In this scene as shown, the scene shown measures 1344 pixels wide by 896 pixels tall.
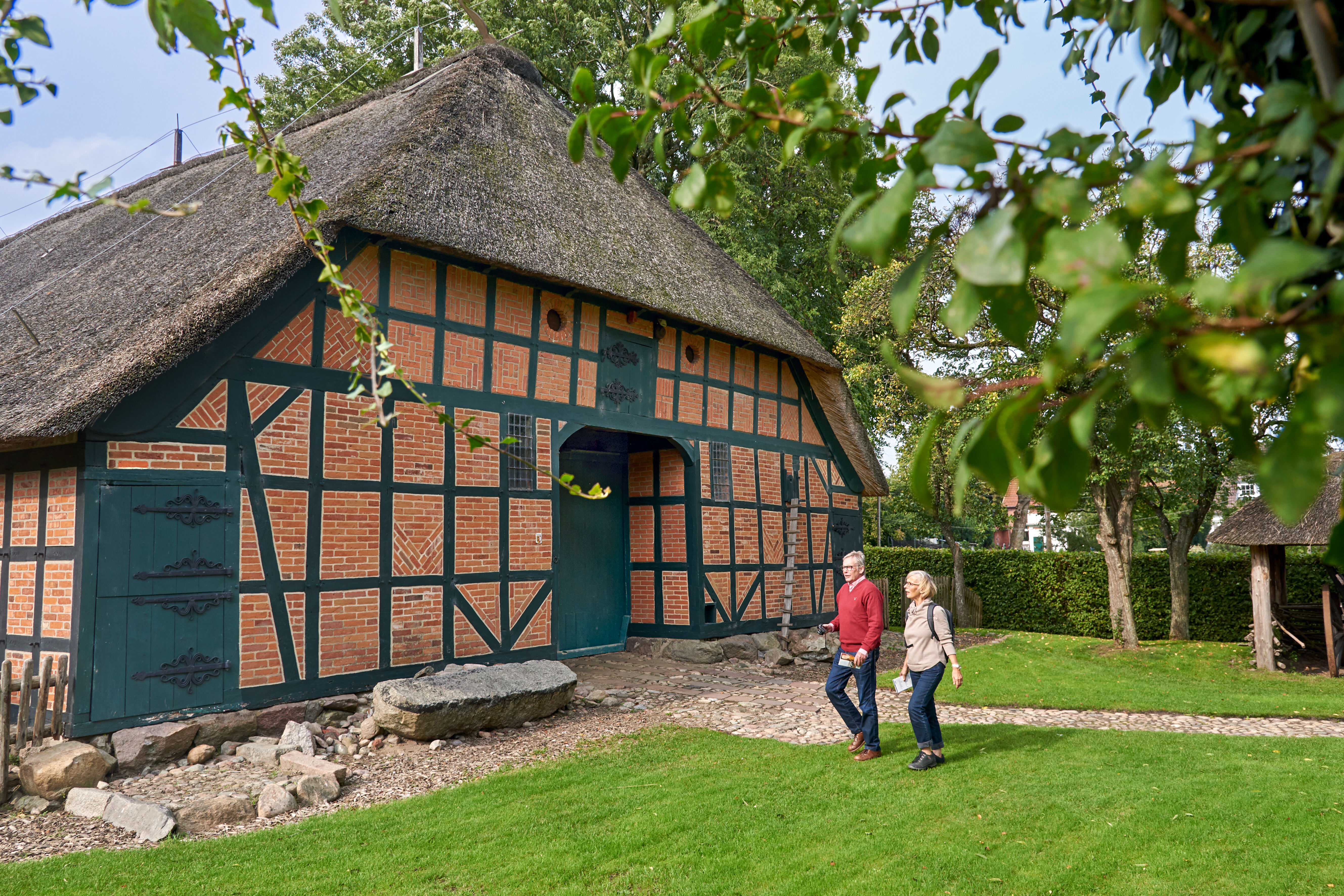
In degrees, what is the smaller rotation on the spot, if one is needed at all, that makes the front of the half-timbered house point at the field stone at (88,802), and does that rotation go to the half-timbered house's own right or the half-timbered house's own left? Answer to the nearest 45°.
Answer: approximately 90° to the half-timbered house's own right

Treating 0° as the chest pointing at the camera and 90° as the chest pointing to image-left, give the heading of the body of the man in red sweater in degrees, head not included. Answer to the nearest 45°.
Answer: approximately 45°

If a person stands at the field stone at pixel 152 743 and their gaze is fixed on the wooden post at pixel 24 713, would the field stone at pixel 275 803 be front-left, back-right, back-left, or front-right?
back-left

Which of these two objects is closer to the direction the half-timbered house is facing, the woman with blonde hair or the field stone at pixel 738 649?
the woman with blonde hair

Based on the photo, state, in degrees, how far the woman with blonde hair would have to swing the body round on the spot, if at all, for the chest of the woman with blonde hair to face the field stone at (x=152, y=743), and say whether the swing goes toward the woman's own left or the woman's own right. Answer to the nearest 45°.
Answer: approximately 45° to the woman's own right

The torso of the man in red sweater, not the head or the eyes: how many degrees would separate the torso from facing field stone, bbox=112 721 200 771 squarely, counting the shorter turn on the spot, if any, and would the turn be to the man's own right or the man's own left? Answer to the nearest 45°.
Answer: approximately 45° to the man's own right

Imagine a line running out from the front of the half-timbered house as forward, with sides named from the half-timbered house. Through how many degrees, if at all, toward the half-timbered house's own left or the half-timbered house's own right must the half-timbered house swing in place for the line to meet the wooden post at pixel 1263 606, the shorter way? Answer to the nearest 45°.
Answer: approximately 45° to the half-timbered house's own left

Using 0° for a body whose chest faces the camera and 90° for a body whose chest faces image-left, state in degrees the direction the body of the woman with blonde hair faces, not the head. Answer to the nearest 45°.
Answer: approximately 45°
